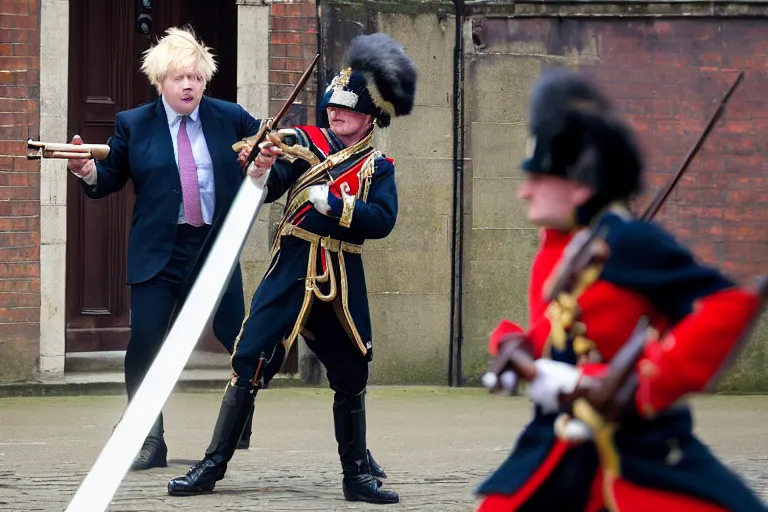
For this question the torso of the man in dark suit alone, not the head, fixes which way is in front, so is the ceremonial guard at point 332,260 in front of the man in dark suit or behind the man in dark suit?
in front

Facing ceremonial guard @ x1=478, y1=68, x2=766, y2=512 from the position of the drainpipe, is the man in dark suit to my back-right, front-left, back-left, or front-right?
front-right

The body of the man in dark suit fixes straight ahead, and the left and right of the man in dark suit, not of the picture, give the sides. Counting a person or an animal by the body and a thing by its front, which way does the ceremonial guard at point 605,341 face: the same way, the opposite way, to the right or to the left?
to the right

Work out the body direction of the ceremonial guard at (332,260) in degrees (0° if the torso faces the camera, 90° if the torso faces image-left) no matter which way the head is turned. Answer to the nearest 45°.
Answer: approximately 45°

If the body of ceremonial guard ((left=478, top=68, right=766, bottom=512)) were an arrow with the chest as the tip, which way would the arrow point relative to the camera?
to the viewer's left

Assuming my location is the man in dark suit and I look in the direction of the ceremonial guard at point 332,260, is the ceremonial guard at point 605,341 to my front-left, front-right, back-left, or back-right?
front-right

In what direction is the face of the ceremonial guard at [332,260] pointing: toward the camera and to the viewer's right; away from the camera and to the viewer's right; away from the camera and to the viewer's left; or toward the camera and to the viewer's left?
toward the camera and to the viewer's left

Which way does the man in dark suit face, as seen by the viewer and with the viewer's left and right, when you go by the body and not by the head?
facing the viewer

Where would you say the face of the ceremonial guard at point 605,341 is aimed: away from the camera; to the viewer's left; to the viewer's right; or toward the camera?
to the viewer's left

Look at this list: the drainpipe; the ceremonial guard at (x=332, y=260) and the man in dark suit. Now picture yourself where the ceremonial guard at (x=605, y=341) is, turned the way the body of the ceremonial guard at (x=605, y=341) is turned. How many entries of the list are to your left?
0

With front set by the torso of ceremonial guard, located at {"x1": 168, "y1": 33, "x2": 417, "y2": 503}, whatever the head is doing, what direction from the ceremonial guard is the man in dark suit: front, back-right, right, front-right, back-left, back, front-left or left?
right

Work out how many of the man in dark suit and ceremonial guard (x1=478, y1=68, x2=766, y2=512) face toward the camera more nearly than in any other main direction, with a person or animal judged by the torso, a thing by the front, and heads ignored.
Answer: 1

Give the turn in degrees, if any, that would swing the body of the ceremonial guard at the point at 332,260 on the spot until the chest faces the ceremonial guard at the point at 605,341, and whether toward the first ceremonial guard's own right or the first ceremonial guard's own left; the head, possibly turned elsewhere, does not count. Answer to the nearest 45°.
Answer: approximately 45° to the first ceremonial guard's own left

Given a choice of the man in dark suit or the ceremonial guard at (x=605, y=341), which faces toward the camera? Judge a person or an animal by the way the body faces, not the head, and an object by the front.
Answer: the man in dark suit
